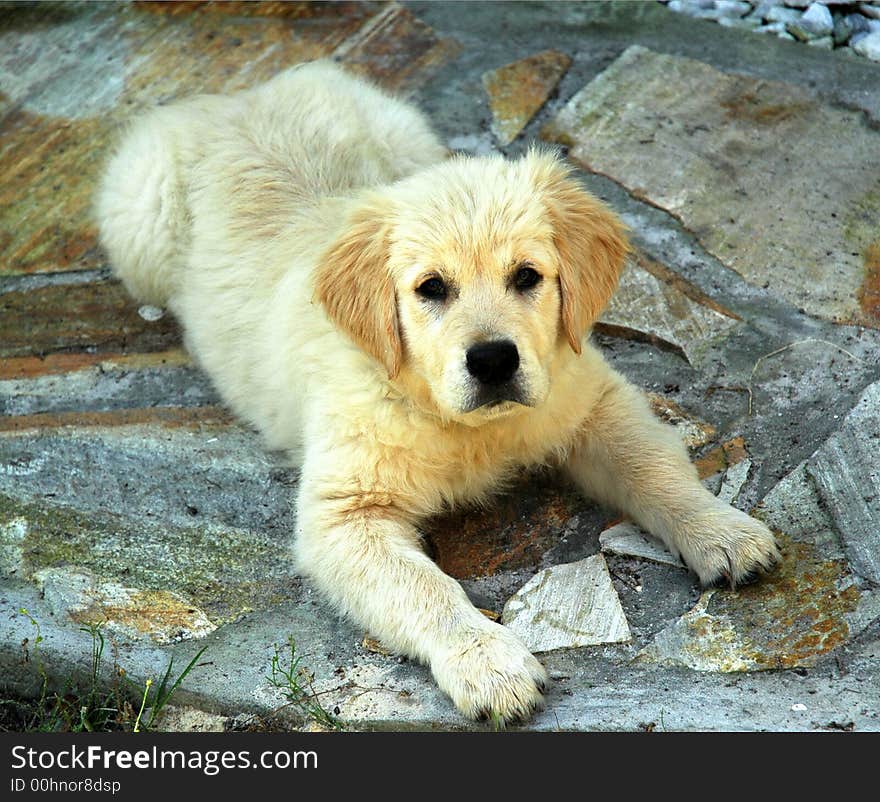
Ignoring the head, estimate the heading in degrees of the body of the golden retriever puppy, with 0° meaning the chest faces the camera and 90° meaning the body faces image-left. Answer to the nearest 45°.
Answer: approximately 315°

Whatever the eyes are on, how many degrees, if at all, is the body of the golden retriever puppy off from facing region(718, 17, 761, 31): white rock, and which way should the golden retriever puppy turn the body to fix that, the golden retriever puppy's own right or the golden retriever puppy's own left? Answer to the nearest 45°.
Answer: approximately 90° to the golden retriever puppy's own left

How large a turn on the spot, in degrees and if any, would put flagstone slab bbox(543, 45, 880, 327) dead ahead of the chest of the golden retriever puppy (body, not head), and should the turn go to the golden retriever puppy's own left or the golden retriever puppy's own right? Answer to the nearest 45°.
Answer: approximately 90° to the golden retriever puppy's own left

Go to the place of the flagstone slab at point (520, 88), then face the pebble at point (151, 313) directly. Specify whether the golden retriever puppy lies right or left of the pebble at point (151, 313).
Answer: left

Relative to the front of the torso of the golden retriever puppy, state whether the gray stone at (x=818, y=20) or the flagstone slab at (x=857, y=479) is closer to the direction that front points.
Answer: the flagstone slab

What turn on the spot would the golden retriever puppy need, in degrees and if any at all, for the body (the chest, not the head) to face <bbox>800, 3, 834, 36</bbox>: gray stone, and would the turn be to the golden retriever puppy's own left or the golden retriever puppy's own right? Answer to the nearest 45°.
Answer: approximately 90° to the golden retriever puppy's own left

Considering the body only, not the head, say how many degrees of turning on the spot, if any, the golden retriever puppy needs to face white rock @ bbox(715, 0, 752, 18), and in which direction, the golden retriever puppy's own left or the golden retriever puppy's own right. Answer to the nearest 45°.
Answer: approximately 90° to the golden retriever puppy's own left

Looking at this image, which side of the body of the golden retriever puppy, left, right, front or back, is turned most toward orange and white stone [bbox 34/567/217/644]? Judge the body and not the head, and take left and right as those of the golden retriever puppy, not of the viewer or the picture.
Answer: right

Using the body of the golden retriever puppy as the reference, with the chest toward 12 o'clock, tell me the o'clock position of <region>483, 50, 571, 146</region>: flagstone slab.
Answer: The flagstone slab is roughly at 8 o'clock from the golden retriever puppy.
